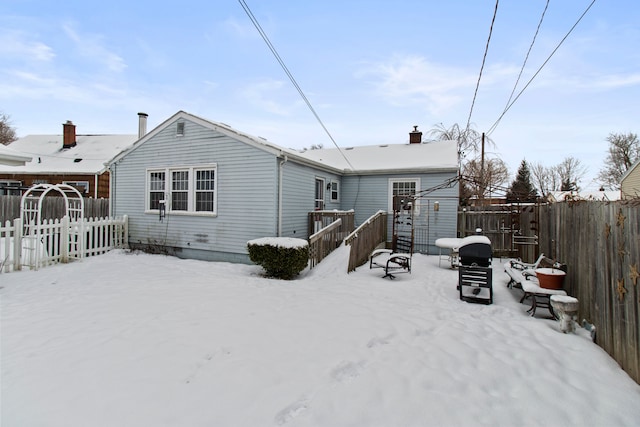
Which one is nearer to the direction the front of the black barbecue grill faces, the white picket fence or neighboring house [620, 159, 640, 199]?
the white picket fence

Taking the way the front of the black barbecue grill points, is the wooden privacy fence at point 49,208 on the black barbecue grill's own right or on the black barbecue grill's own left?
on the black barbecue grill's own right

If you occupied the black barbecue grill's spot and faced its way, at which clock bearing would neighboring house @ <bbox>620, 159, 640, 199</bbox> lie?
The neighboring house is roughly at 7 o'clock from the black barbecue grill.

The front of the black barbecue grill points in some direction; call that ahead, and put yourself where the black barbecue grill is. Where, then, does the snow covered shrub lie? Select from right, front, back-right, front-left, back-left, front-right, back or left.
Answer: right

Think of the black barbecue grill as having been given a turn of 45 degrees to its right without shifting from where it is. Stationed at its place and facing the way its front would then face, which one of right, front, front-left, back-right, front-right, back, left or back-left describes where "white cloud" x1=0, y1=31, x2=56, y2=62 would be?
front-right

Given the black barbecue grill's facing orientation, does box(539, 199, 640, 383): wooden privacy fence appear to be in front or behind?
in front

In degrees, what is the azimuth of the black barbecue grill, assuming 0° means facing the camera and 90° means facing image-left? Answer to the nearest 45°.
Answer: approximately 0°
